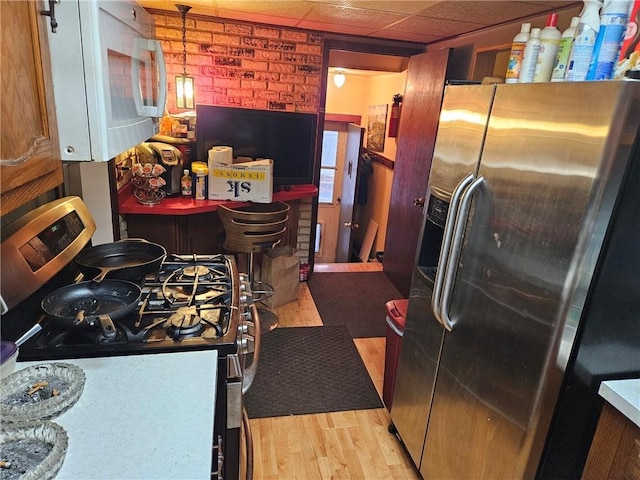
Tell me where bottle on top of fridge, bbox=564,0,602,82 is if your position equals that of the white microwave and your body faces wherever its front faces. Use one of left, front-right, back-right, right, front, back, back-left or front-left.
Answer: front-left

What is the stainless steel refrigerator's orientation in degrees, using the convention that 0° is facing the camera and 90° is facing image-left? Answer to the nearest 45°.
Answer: approximately 45°

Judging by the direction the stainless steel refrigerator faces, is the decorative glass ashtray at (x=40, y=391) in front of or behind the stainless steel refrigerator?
in front

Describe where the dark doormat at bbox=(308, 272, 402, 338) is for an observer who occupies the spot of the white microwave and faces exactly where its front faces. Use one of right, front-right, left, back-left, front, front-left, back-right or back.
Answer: left

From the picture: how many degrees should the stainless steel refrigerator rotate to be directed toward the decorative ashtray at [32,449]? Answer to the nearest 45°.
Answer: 0° — it already faces it

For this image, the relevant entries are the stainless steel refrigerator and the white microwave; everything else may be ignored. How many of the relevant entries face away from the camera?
0

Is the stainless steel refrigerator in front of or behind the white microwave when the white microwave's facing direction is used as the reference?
in front

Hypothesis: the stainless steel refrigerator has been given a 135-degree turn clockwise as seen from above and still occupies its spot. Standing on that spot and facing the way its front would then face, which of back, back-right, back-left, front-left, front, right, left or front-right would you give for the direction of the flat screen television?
front-left

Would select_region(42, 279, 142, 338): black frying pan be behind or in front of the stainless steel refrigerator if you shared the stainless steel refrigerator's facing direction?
in front

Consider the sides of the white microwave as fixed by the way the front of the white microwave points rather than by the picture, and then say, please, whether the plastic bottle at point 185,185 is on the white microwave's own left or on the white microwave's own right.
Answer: on the white microwave's own left

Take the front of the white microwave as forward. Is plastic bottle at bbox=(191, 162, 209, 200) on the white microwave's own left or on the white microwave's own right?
on the white microwave's own left
